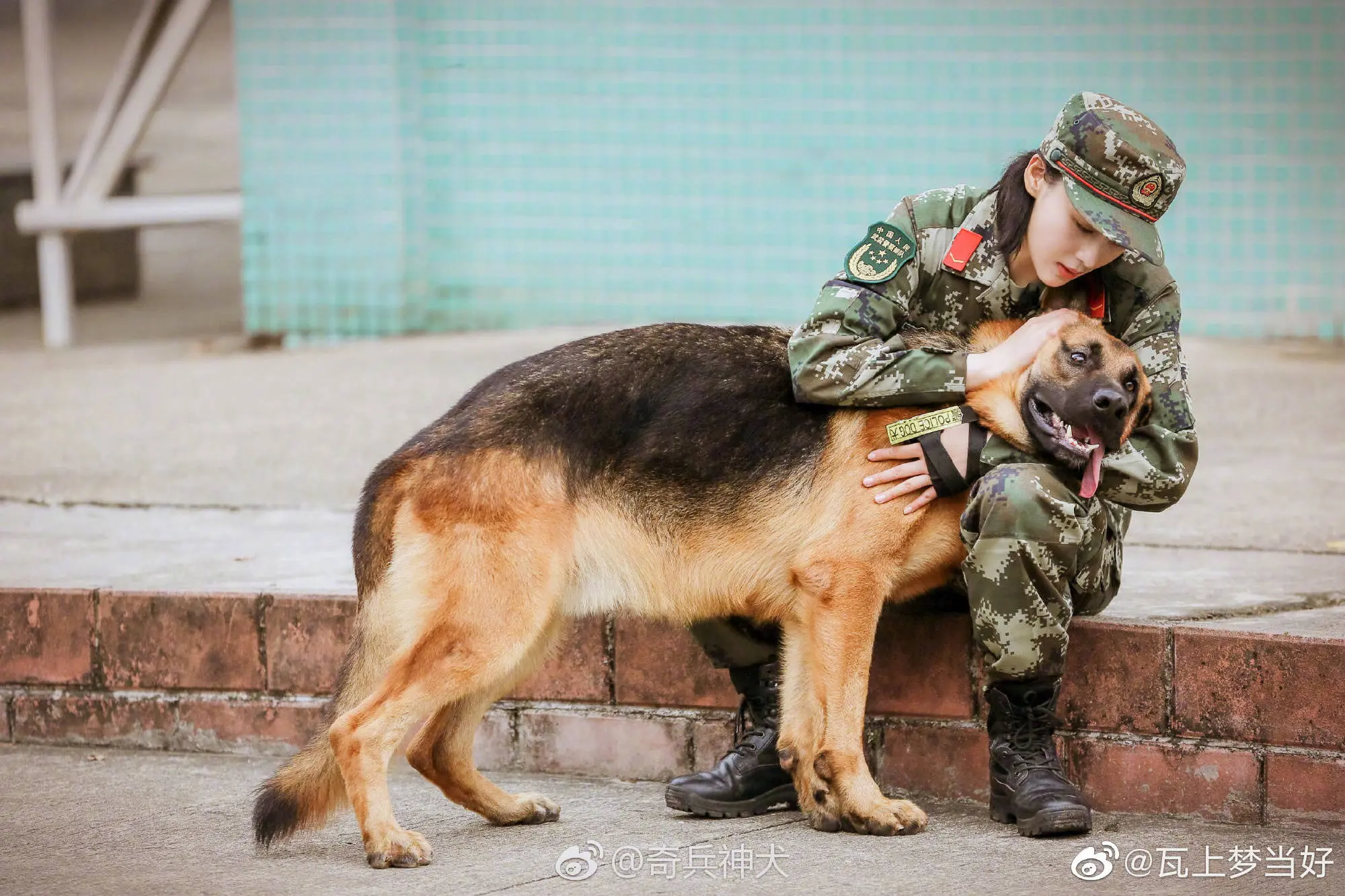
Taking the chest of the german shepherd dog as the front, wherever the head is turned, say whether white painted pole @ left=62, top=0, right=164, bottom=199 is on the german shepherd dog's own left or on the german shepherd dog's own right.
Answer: on the german shepherd dog's own left

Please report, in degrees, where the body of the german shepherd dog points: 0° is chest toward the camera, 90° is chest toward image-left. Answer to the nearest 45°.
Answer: approximately 270°
